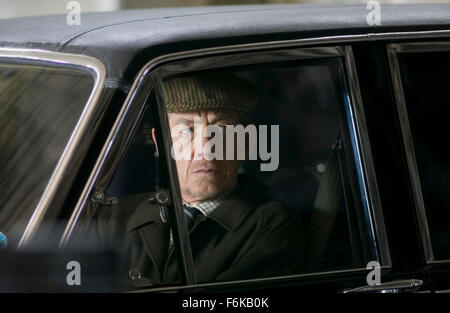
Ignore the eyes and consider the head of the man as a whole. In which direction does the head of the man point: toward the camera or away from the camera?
toward the camera

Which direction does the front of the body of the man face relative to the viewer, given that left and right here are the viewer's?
facing the viewer and to the left of the viewer
